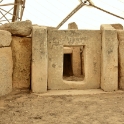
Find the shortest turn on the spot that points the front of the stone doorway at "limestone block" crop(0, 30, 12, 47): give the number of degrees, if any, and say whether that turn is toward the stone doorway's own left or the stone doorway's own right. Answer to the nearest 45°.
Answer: approximately 45° to the stone doorway's own right

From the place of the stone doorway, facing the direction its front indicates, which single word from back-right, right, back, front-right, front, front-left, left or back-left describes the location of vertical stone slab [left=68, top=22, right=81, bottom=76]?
back

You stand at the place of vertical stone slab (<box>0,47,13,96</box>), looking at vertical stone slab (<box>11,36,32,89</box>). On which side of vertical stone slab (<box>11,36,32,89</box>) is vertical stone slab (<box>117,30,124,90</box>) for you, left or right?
right

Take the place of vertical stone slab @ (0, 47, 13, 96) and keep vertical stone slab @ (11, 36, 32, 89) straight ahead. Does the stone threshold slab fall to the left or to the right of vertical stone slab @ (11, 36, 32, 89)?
right

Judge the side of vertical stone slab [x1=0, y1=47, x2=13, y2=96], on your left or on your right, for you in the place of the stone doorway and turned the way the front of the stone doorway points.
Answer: on your right

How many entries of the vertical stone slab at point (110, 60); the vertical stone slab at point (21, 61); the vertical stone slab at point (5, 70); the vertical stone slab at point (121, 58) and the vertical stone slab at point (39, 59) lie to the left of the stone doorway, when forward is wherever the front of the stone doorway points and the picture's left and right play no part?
2

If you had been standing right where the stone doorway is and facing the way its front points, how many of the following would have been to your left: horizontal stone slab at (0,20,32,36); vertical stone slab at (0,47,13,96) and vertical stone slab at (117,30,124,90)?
1

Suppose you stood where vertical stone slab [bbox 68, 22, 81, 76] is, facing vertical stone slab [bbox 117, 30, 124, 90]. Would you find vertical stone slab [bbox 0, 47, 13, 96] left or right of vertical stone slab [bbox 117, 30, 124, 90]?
right

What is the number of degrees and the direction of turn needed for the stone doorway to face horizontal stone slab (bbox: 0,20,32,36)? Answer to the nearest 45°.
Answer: approximately 90° to its right

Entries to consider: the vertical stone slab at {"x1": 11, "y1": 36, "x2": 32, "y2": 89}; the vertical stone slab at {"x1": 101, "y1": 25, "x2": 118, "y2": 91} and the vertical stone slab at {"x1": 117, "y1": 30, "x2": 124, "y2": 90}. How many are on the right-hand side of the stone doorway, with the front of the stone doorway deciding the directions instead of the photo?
1

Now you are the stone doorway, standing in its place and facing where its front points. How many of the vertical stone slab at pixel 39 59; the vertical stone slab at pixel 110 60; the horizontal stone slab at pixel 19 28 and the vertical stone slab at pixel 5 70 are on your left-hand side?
1

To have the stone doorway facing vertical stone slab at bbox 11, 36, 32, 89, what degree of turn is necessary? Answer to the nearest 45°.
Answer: approximately 90° to its right

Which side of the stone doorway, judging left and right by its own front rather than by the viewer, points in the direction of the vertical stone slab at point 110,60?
left

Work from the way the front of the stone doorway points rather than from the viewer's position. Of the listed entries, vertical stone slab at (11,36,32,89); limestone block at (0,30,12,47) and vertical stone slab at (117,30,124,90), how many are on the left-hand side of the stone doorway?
1

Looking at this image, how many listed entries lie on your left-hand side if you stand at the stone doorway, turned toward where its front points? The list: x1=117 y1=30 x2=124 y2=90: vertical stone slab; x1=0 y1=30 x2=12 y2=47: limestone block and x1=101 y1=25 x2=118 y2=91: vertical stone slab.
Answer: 2

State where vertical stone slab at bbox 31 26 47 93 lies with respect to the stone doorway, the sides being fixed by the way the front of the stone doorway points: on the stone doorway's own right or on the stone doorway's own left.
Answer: on the stone doorway's own right

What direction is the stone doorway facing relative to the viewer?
toward the camera
